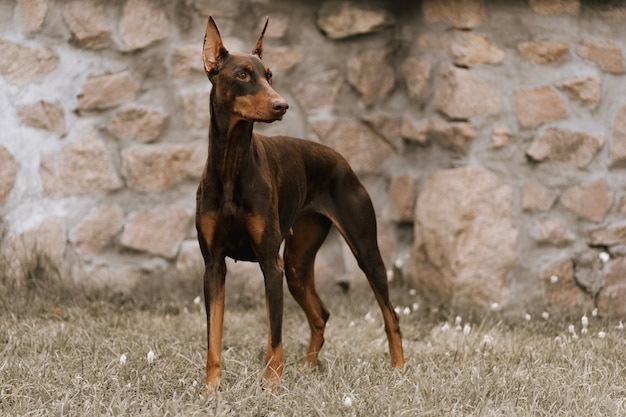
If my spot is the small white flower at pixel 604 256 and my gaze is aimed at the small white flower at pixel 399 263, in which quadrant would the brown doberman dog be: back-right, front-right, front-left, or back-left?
front-left

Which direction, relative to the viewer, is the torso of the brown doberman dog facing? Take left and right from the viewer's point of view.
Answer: facing the viewer and to the left of the viewer

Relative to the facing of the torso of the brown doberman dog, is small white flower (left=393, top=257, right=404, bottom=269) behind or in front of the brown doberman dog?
behind

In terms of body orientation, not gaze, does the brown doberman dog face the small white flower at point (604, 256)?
no

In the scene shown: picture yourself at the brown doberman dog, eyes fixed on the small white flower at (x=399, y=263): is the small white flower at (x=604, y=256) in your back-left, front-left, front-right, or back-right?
front-right
